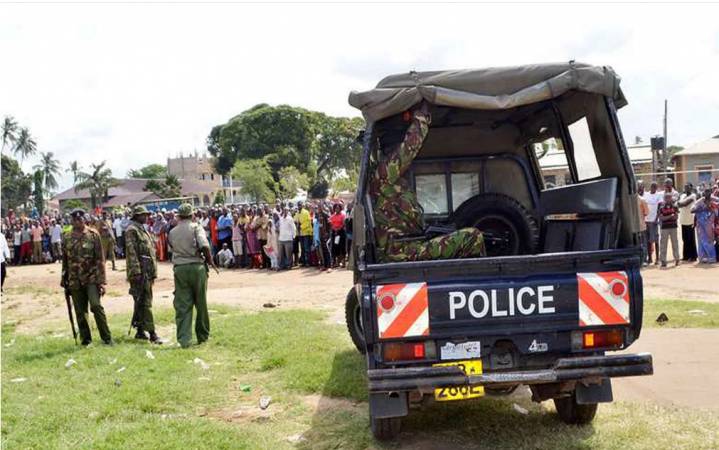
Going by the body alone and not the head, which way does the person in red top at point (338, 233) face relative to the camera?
toward the camera

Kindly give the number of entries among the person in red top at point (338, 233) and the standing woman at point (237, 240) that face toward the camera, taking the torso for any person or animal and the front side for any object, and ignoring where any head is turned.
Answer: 2

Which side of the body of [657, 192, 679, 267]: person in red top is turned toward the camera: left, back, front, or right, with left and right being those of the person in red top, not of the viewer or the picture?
front

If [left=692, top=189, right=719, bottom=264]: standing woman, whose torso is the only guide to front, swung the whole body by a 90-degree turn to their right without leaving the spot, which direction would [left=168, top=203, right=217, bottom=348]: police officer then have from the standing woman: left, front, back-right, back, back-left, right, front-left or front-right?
front-left

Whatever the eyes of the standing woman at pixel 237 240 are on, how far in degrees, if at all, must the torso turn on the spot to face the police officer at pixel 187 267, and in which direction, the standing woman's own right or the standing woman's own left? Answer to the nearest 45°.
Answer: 0° — they already face them

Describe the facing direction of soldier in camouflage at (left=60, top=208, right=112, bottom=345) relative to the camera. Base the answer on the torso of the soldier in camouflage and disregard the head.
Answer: toward the camera

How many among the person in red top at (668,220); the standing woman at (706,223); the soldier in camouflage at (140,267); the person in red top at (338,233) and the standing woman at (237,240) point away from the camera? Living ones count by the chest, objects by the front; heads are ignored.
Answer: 0

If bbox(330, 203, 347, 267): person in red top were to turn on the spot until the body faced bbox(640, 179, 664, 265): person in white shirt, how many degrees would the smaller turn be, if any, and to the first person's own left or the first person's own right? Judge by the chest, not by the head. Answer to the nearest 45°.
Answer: approximately 45° to the first person's own left

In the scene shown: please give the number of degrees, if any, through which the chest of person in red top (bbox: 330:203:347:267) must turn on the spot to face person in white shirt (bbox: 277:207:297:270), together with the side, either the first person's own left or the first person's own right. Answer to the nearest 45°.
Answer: approximately 135° to the first person's own right

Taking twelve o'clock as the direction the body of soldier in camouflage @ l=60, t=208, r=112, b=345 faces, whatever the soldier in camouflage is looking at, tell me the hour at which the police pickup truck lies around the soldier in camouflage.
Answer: The police pickup truck is roughly at 11 o'clock from the soldier in camouflage.

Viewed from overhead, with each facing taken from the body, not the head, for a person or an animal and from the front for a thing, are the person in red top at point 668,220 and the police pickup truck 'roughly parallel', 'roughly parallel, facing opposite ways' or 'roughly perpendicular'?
roughly parallel, facing opposite ways

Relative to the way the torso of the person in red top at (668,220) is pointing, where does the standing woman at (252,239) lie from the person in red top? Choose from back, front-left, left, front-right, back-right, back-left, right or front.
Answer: right

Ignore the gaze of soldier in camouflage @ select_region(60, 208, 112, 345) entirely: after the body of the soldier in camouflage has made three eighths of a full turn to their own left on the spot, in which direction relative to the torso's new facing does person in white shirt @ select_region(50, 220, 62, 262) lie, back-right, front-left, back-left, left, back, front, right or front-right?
front-left

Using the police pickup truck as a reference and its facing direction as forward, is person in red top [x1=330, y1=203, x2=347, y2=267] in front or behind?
in front

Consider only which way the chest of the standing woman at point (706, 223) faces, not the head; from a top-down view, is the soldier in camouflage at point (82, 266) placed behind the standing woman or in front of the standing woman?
in front

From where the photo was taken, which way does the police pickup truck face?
away from the camera

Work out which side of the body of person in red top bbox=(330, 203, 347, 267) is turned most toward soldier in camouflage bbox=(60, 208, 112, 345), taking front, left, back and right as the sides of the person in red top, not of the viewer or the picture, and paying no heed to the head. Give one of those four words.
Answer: front
